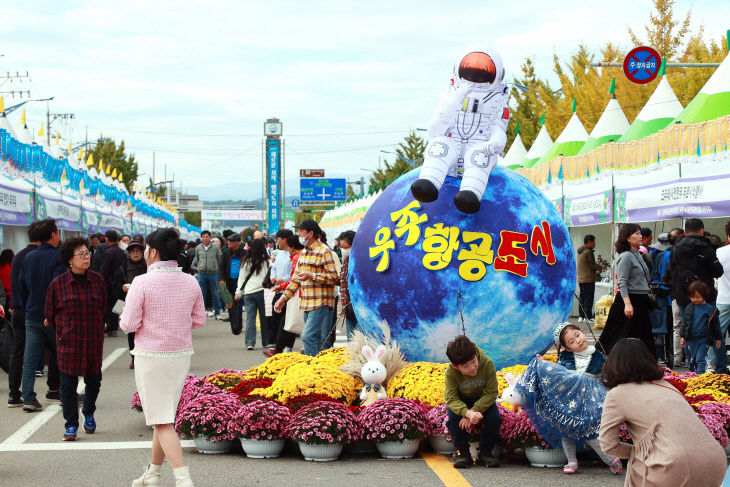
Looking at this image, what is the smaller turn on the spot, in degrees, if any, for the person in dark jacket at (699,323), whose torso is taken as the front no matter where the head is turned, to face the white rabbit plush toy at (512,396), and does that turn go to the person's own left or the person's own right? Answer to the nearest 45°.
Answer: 0° — they already face it

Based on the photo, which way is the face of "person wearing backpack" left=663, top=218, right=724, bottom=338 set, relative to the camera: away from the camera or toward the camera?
away from the camera

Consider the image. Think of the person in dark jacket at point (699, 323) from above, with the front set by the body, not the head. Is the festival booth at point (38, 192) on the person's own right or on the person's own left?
on the person's own right

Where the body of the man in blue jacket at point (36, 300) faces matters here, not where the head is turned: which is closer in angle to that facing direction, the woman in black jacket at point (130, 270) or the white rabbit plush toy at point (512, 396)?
the woman in black jacket

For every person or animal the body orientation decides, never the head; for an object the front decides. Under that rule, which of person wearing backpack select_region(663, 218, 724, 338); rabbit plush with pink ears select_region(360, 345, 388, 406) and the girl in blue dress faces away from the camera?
the person wearing backpack

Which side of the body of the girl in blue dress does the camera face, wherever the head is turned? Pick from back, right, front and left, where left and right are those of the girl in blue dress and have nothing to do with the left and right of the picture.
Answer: front

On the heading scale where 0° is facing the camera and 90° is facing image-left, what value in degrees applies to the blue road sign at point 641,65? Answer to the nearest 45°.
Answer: approximately 0°

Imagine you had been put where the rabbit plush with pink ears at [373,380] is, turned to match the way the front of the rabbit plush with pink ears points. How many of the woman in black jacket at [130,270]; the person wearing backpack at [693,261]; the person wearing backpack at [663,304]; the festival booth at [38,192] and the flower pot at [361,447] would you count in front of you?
1

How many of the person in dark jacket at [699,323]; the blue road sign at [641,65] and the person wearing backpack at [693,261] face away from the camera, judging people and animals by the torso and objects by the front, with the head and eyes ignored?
1

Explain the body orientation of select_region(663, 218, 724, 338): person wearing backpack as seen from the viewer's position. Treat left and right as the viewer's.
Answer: facing away from the viewer

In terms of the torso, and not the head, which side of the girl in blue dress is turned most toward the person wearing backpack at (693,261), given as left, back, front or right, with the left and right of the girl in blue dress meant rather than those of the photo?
back

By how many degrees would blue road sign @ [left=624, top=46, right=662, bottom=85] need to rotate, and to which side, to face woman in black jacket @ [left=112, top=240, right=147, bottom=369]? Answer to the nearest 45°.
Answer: approximately 45° to its right

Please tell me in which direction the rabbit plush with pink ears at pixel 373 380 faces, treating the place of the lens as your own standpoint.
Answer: facing the viewer

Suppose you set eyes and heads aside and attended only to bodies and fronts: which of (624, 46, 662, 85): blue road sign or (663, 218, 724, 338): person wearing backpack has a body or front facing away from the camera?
the person wearing backpack

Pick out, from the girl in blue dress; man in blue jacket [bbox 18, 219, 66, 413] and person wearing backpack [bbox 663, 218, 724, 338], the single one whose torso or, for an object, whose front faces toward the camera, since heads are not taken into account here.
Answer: the girl in blue dress

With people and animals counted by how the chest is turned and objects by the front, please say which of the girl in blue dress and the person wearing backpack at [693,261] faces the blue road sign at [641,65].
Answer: the person wearing backpack

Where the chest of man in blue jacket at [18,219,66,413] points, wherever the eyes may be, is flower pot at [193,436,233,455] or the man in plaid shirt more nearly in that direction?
the man in plaid shirt

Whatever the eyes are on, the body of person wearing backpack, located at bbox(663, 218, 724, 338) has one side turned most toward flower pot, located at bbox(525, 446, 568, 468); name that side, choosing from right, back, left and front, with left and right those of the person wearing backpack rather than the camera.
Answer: back
